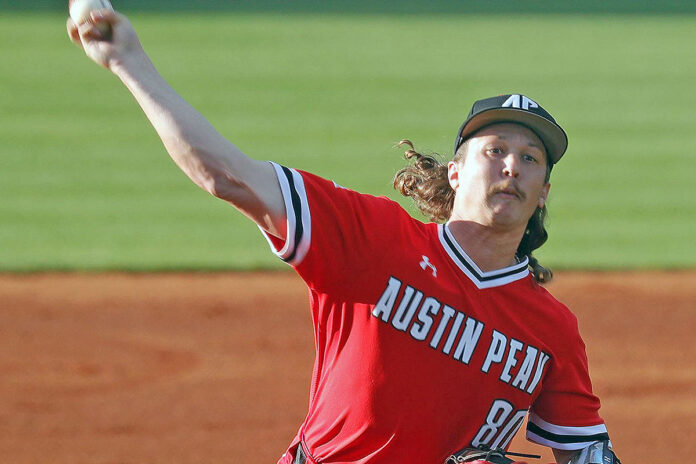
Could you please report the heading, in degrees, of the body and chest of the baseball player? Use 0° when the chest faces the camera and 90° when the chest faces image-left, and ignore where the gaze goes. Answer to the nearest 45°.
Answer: approximately 315°
